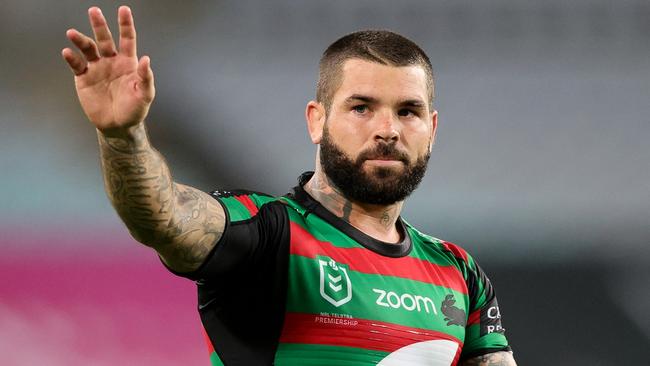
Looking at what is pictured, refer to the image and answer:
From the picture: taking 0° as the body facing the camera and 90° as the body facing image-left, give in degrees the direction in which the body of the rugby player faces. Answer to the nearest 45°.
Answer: approximately 315°
